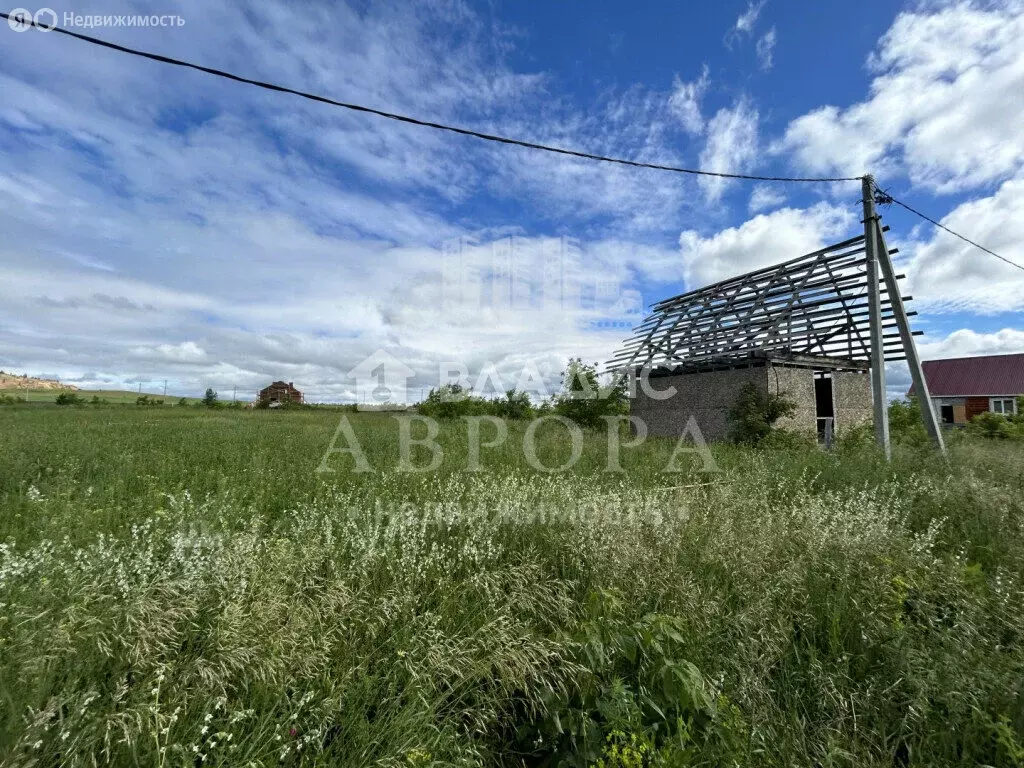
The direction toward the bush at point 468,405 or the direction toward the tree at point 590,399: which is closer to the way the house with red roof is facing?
the tree

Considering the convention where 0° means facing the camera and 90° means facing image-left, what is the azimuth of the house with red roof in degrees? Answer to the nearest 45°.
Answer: approximately 0°

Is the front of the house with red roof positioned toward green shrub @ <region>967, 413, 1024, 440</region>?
yes

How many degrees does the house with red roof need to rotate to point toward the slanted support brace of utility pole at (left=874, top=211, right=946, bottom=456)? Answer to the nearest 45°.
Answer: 0° — it already faces it

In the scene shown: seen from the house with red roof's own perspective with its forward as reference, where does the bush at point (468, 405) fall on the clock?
The bush is roughly at 2 o'clock from the house with red roof.

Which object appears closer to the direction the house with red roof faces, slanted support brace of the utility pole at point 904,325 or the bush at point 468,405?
the slanted support brace of utility pole
